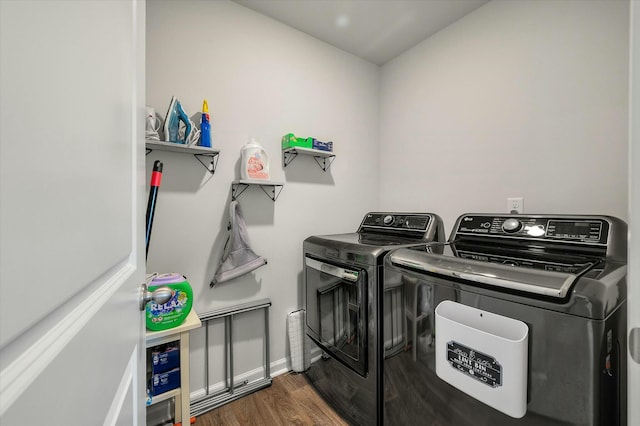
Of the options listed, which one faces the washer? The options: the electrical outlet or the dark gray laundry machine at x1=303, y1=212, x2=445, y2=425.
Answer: the electrical outlet

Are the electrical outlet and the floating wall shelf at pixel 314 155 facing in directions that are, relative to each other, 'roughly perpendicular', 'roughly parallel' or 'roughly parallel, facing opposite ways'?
roughly perpendicular

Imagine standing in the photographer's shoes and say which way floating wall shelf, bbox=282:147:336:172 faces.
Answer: facing the viewer and to the right of the viewer

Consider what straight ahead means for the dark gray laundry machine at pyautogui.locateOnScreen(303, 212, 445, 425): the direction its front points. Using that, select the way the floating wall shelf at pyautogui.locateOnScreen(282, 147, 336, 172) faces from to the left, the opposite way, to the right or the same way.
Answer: to the left

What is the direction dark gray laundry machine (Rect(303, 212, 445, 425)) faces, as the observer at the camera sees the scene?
facing the viewer and to the left of the viewer

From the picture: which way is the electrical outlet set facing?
toward the camera

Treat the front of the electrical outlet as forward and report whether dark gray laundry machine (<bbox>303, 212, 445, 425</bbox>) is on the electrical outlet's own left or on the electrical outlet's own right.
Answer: on the electrical outlet's own right

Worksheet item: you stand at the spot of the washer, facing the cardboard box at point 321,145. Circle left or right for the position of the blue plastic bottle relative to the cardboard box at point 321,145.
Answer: left

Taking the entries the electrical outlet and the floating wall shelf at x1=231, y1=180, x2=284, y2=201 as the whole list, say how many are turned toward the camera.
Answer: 2

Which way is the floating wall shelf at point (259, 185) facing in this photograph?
toward the camera

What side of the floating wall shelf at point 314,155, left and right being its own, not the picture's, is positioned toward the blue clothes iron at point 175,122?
right

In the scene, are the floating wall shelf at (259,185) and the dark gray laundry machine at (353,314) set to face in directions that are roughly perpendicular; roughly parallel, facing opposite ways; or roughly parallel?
roughly perpendicular

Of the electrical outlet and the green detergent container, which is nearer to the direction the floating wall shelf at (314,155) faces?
the electrical outlet
